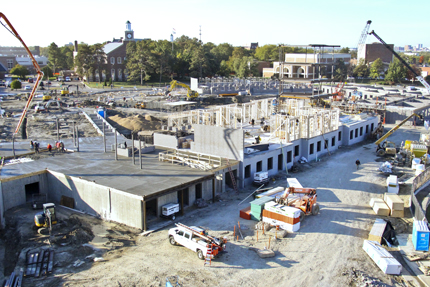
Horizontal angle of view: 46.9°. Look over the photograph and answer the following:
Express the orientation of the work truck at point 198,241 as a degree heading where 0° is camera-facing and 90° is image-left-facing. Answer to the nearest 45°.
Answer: approximately 135°

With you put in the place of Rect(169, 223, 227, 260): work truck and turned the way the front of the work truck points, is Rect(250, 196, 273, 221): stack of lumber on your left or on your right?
on your right

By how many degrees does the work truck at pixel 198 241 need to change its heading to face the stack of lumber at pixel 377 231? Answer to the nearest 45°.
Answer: approximately 135° to its right

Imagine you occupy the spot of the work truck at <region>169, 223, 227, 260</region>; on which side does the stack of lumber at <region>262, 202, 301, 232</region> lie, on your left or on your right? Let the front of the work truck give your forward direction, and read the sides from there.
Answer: on your right

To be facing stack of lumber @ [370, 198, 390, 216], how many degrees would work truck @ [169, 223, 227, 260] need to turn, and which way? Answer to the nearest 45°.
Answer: approximately 90° to its right

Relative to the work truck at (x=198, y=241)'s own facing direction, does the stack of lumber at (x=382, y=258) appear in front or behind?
behind

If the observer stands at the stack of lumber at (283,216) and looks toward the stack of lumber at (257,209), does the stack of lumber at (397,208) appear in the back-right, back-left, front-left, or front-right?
back-right

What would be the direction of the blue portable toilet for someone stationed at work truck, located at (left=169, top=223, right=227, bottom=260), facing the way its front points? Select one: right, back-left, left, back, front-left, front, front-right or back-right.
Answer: back-right

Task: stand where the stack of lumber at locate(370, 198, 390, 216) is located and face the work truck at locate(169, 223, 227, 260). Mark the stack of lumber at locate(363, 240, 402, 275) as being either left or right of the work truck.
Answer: left
